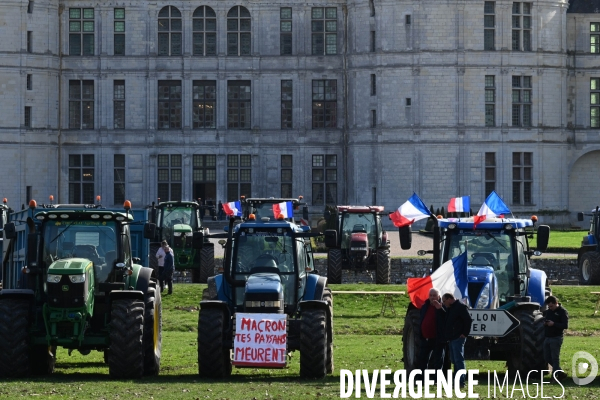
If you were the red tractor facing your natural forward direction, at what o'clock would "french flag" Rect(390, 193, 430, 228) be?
The french flag is roughly at 12 o'clock from the red tractor.

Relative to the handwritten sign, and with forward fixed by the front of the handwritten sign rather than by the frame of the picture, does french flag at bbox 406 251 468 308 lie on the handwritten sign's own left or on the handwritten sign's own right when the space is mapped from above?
on the handwritten sign's own left

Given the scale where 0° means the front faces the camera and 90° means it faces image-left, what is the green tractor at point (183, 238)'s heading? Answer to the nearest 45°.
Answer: approximately 0°

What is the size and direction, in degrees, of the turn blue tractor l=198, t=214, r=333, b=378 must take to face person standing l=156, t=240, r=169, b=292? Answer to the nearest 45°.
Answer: approximately 180°

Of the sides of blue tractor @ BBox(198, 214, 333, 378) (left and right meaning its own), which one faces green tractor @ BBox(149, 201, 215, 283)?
back
